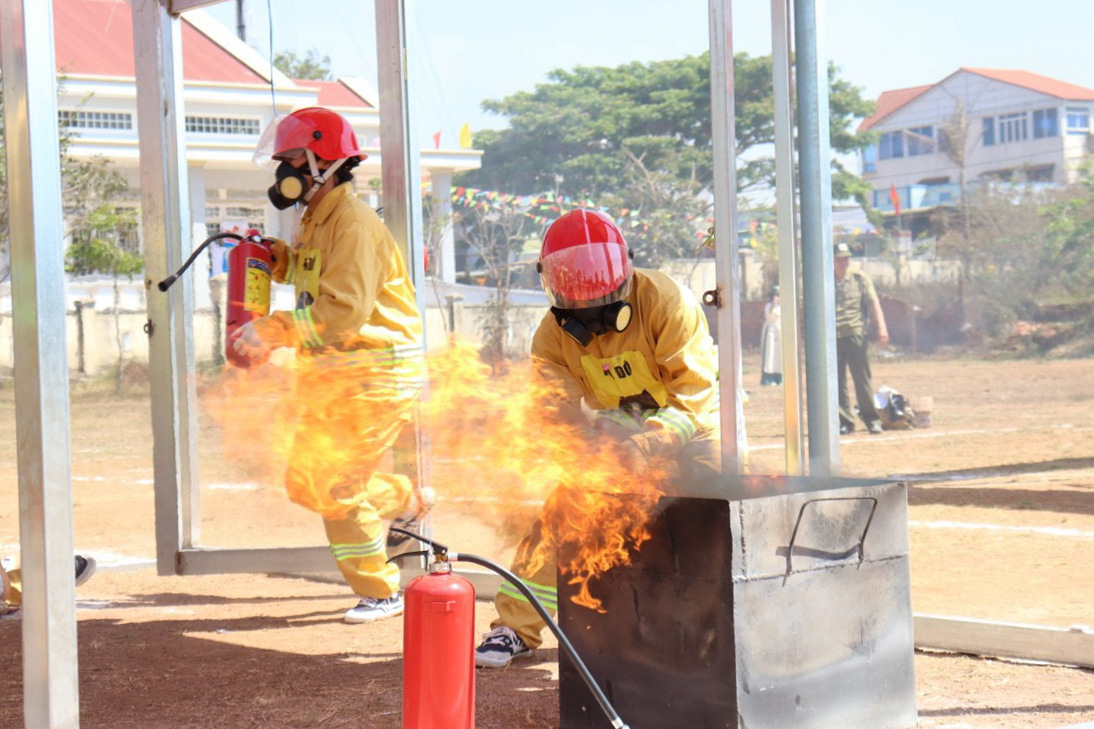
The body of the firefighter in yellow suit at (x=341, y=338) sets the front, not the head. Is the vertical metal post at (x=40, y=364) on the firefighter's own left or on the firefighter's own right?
on the firefighter's own left

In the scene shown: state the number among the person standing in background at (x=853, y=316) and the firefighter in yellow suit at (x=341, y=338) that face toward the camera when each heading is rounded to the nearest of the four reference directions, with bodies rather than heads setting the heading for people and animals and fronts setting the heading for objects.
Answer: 1

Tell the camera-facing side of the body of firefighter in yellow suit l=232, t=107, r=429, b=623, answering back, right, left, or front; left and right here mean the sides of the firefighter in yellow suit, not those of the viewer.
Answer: left

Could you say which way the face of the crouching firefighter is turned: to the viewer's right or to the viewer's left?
to the viewer's left

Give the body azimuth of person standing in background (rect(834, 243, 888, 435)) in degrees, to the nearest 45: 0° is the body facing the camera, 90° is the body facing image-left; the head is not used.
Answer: approximately 0°

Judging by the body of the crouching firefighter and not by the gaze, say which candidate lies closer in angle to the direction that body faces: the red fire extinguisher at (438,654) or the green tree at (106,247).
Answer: the red fire extinguisher

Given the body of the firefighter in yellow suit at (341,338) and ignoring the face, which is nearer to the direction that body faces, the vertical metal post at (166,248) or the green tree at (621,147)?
the vertical metal post

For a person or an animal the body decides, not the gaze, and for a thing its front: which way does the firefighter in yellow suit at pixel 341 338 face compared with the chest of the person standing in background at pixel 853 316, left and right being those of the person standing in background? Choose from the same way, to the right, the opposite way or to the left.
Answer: to the right

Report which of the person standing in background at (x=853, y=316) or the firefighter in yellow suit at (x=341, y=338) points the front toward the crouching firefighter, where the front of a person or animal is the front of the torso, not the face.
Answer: the person standing in background
